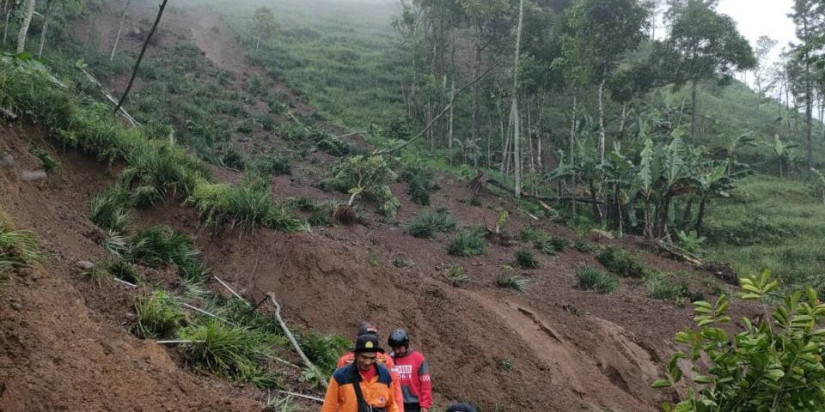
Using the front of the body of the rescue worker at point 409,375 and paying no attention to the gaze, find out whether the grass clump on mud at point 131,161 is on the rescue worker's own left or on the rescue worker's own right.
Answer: on the rescue worker's own right

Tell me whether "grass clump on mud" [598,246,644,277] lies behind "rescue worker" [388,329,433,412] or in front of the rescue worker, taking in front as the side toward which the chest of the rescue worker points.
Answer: behind

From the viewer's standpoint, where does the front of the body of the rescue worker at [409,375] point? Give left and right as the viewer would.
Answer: facing the viewer and to the left of the viewer

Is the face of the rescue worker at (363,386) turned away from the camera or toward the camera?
toward the camera

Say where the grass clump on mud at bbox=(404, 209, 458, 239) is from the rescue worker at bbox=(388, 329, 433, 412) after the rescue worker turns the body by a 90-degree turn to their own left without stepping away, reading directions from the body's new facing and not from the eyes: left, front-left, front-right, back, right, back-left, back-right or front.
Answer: back-left

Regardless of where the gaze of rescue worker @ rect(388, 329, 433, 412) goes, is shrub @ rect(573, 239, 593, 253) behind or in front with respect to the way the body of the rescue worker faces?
behind

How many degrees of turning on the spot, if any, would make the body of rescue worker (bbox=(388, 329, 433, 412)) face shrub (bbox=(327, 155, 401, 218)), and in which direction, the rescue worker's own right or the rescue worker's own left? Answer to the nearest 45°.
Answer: approximately 135° to the rescue worker's own right

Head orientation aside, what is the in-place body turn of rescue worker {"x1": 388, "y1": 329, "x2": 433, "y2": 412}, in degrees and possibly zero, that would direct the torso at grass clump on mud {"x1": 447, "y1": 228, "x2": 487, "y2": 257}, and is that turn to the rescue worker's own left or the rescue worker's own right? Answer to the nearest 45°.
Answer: approximately 135° to the rescue worker's own right

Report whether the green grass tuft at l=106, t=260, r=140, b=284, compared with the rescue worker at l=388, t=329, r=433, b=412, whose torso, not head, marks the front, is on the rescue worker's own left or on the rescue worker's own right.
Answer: on the rescue worker's own right
